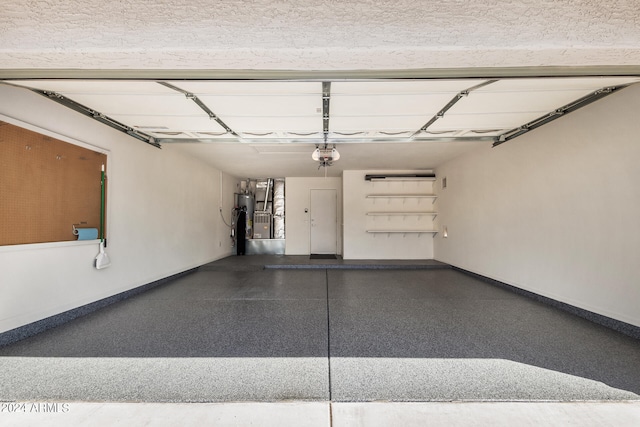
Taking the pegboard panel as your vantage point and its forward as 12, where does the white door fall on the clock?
The white door is roughly at 10 o'clock from the pegboard panel.

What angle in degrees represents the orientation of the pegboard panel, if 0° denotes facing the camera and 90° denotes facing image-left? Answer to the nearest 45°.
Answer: approximately 315°
